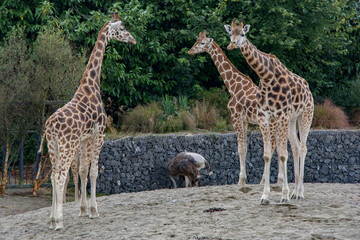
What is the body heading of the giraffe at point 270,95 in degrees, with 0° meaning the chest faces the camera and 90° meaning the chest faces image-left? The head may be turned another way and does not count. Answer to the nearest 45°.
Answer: approximately 45°

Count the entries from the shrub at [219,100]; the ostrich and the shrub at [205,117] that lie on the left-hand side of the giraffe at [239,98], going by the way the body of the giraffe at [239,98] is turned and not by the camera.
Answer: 0

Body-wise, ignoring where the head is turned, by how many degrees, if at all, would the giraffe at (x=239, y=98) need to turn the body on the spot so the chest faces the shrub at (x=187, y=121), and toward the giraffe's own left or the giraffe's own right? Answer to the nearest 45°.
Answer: approximately 90° to the giraffe's own right

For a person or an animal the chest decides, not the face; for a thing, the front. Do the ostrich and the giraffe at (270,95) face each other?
no

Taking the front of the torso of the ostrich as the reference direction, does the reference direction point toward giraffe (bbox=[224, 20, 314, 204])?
no

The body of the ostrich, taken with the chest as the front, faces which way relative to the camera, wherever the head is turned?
to the viewer's left

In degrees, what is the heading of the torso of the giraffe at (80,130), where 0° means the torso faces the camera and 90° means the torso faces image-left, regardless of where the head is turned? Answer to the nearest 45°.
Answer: approximately 225°

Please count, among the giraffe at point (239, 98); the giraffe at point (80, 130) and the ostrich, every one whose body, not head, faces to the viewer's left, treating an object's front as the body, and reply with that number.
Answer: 2

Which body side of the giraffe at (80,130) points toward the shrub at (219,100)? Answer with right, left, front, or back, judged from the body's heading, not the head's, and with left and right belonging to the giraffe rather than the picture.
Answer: front

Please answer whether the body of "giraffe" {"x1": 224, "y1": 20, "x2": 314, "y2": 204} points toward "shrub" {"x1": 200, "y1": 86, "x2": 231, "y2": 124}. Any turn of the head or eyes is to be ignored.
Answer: no

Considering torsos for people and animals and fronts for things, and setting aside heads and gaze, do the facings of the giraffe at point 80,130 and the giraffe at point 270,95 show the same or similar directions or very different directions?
very different directions

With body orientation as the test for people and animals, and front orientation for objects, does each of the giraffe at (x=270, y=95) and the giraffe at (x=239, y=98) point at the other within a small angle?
no
